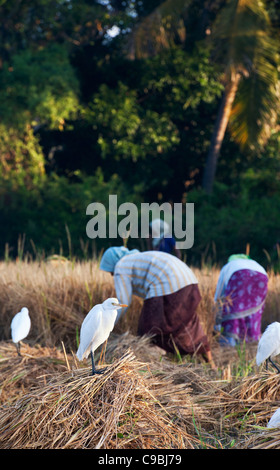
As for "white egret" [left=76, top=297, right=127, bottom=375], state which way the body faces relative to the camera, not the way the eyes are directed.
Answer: to the viewer's right

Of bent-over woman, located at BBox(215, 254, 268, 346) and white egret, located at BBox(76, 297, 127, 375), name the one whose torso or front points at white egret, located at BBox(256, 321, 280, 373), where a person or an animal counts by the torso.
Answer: white egret, located at BBox(76, 297, 127, 375)

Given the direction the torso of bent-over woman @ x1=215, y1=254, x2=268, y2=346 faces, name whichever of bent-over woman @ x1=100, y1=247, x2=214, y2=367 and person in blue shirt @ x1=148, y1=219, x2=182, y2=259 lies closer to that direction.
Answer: the person in blue shirt

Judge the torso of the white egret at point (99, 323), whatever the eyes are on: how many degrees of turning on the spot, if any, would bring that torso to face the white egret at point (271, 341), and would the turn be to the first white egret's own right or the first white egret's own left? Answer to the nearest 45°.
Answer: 0° — it already faces it

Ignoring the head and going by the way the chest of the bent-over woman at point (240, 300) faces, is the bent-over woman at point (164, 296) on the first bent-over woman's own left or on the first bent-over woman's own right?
on the first bent-over woman's own left

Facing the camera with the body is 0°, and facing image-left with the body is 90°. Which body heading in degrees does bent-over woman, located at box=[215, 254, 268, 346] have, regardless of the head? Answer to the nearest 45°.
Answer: approximately 135°

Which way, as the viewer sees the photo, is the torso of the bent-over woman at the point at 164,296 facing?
to the viewer's left
